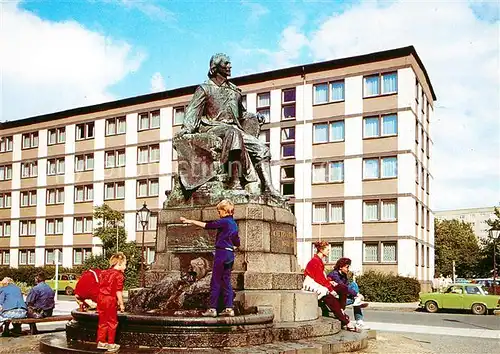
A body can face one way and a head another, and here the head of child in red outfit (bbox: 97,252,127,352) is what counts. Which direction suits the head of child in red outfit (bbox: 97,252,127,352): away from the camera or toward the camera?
away from the camera

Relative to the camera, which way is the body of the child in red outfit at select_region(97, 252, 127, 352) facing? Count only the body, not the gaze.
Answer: to the viewer's right

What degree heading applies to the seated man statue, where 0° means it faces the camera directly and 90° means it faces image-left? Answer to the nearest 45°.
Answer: approximately 315°

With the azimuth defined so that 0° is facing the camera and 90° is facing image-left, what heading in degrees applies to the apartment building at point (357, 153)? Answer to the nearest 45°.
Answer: approximately 45°

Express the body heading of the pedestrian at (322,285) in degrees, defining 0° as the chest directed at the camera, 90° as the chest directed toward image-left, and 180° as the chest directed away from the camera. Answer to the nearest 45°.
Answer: approximately 270°

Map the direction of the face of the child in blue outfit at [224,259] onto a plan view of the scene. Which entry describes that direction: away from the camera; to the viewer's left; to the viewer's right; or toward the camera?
to the viewer's left

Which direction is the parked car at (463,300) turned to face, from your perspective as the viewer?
facing to the left of the viewer

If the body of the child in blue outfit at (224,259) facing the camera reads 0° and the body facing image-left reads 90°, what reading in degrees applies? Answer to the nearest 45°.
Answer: approximately 90°

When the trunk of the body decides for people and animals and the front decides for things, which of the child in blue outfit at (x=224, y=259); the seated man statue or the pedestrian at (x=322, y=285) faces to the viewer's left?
the child in blue outfit

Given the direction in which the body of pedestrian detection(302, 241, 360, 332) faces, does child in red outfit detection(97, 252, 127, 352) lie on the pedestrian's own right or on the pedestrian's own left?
on the pedestrian's own right

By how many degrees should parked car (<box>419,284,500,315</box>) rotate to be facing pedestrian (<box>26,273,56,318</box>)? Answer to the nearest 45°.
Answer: approximately 45° to its left
